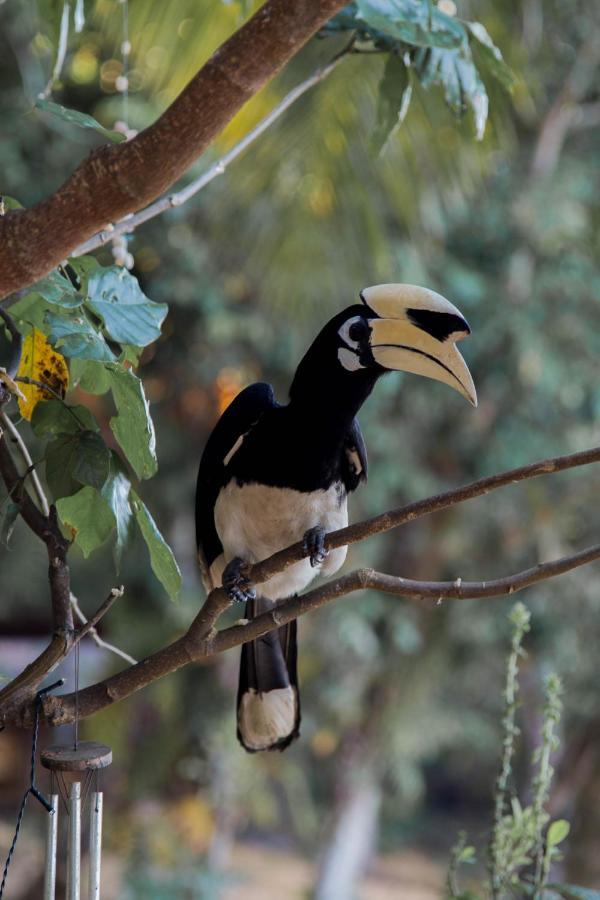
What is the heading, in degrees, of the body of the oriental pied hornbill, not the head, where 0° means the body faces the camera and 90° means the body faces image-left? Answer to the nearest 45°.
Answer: approximately 315°
